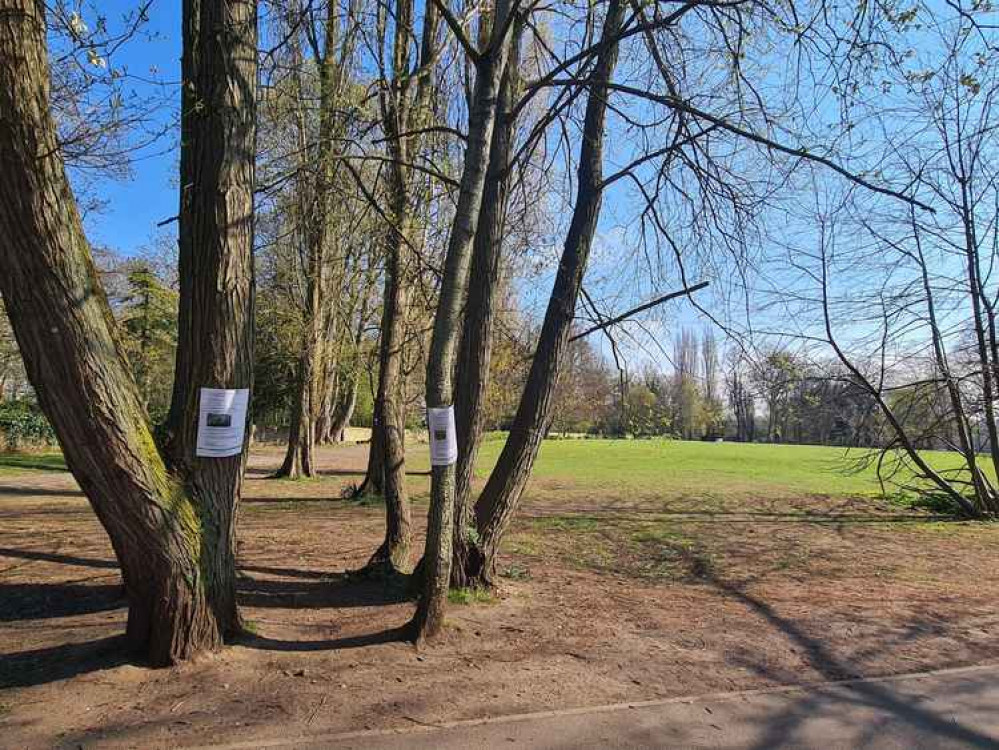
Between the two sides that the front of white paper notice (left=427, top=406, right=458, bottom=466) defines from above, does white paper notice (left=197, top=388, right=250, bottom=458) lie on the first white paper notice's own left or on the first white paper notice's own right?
on the first white paper notice's own right

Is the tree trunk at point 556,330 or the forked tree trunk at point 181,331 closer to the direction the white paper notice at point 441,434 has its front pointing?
the forked tree trunk

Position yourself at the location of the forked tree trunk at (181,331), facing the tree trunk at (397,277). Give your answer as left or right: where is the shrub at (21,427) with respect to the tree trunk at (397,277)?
left

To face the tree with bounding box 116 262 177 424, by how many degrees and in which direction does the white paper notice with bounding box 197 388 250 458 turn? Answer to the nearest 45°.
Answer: approximately 180°

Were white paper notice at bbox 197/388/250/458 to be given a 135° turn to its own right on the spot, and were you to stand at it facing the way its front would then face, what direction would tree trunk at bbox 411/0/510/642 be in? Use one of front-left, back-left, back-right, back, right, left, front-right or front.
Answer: back-right

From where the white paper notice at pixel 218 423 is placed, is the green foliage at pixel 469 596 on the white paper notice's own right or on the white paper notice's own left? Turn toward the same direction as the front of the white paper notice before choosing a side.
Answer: on the white paper notice's own left

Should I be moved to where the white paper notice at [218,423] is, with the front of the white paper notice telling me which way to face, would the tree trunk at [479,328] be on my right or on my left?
on my left

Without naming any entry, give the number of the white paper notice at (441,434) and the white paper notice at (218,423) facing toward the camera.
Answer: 2

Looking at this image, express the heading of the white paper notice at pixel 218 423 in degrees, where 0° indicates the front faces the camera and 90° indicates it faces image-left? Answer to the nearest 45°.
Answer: approximately 0°

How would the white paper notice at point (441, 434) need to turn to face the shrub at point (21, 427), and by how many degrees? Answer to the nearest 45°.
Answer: approximately 135° to its right

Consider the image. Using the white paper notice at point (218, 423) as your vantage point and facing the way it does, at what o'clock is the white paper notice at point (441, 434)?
the white paper notice at point (441, 434) is roughly at 9 o'clock from the white paper notice at point (218, 423).

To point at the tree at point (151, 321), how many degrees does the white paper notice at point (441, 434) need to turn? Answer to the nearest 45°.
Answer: approximately 135° to its right

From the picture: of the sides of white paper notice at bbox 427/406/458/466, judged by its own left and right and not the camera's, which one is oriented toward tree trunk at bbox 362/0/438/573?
back
